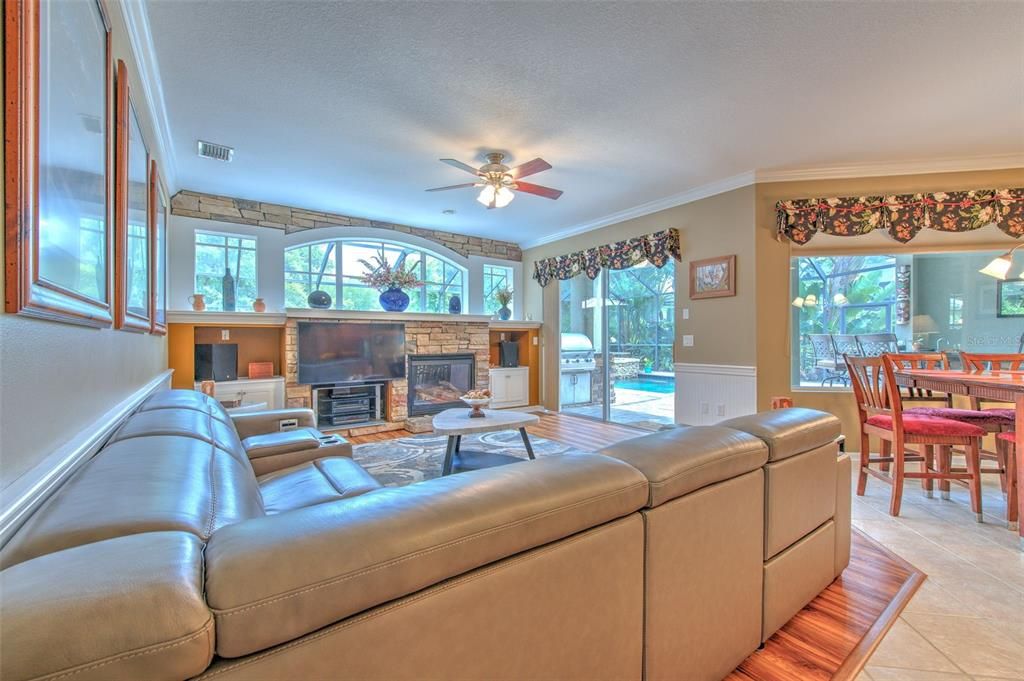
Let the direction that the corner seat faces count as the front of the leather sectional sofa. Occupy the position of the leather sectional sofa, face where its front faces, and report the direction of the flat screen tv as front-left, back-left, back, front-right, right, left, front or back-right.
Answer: front-left

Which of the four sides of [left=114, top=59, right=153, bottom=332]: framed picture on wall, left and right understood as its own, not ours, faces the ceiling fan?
front

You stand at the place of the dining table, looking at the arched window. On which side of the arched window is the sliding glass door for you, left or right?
right

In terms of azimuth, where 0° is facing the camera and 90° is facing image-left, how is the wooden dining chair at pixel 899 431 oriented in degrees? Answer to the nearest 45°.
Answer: approximately 270°

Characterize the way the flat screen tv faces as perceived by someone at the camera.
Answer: facing the viewer

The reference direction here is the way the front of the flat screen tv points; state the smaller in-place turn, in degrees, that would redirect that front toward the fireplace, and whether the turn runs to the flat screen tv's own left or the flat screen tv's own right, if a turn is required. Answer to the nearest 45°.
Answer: approximately 90° to the flat screen tv's own left

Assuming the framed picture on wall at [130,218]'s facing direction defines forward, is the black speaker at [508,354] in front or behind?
in front

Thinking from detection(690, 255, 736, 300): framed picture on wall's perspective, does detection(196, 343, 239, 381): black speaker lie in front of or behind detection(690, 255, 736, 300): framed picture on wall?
in front

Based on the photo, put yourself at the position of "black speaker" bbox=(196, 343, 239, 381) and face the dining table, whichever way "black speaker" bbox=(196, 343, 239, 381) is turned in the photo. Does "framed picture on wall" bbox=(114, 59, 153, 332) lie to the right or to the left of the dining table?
right

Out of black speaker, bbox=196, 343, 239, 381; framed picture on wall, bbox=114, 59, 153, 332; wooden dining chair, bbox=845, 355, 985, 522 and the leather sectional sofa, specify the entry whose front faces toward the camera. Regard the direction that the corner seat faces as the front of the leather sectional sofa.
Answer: the black speaker

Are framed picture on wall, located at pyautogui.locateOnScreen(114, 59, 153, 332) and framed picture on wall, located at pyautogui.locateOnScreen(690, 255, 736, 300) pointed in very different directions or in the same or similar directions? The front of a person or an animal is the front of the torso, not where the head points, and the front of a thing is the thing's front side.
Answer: very different directions

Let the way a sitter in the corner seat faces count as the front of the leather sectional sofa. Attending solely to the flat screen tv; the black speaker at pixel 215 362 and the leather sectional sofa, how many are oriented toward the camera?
2

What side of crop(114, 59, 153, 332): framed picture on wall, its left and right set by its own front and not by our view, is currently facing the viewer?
right

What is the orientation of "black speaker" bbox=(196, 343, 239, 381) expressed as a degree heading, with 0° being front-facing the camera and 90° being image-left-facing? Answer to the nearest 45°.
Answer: approximately 0°

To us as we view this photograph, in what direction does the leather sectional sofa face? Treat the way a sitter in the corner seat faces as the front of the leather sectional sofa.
facing away from the viewer and to the right of the viewer
